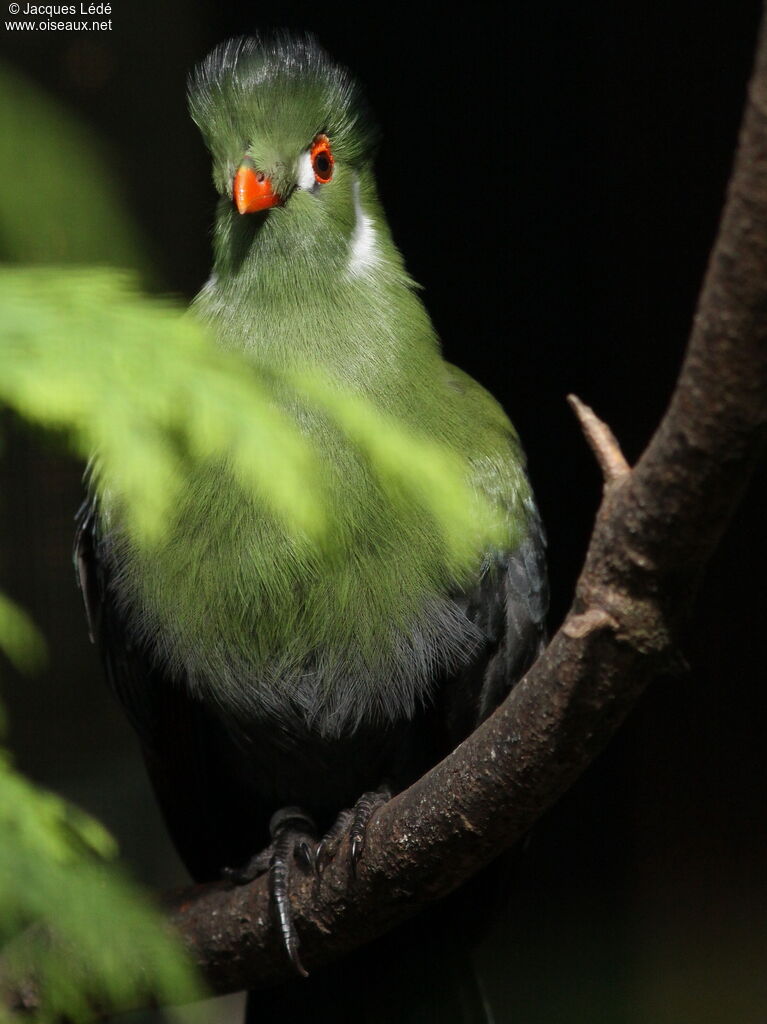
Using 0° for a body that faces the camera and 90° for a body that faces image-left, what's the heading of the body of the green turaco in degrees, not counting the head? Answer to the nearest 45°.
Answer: approximately 0°
